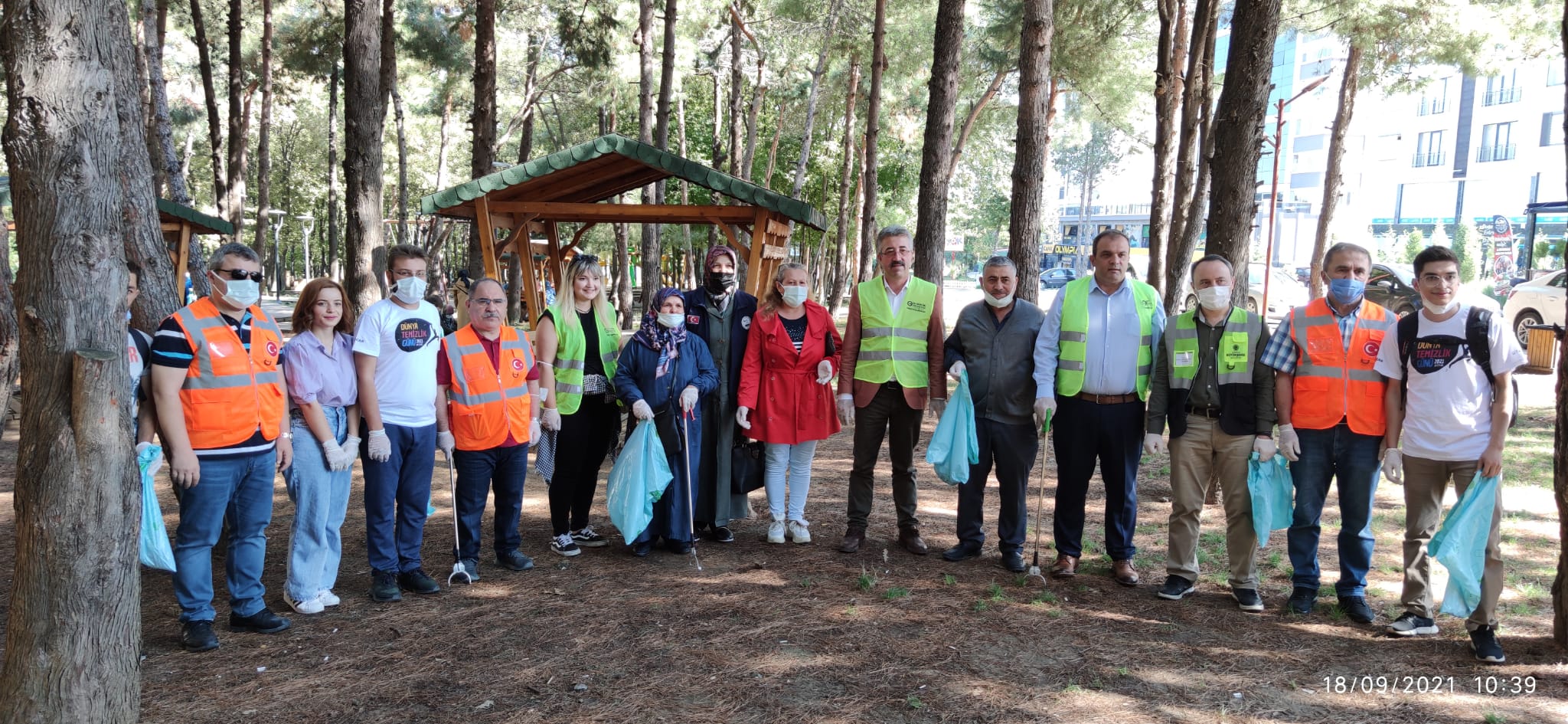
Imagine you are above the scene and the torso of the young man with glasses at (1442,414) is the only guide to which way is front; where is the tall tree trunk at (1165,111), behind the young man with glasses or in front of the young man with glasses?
behind

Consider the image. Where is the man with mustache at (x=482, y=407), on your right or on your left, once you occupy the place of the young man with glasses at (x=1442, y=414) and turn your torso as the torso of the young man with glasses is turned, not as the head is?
on your right

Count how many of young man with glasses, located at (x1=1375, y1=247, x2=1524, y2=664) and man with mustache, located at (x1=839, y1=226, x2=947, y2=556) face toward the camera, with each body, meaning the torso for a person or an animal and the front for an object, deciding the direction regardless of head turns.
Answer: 2
